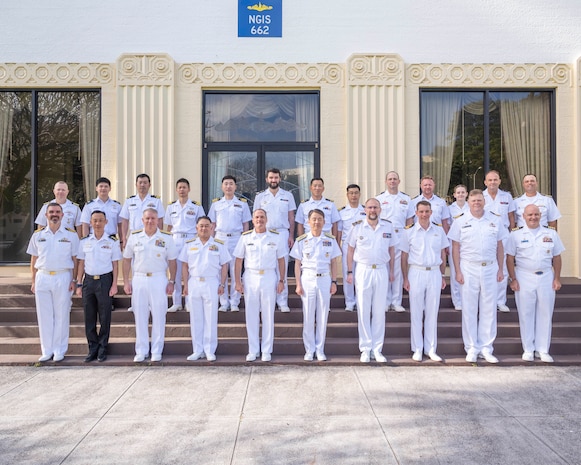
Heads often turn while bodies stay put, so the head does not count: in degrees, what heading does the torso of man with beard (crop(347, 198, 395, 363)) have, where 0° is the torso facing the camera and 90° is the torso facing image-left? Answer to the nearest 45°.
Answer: approximately 0°

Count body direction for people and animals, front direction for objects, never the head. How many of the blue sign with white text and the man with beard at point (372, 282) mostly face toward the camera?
2

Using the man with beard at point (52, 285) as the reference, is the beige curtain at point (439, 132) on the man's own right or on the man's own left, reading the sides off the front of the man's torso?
on the man's own left

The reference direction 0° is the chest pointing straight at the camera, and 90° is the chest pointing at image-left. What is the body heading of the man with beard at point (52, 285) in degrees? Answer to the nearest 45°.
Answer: approximately 0°
